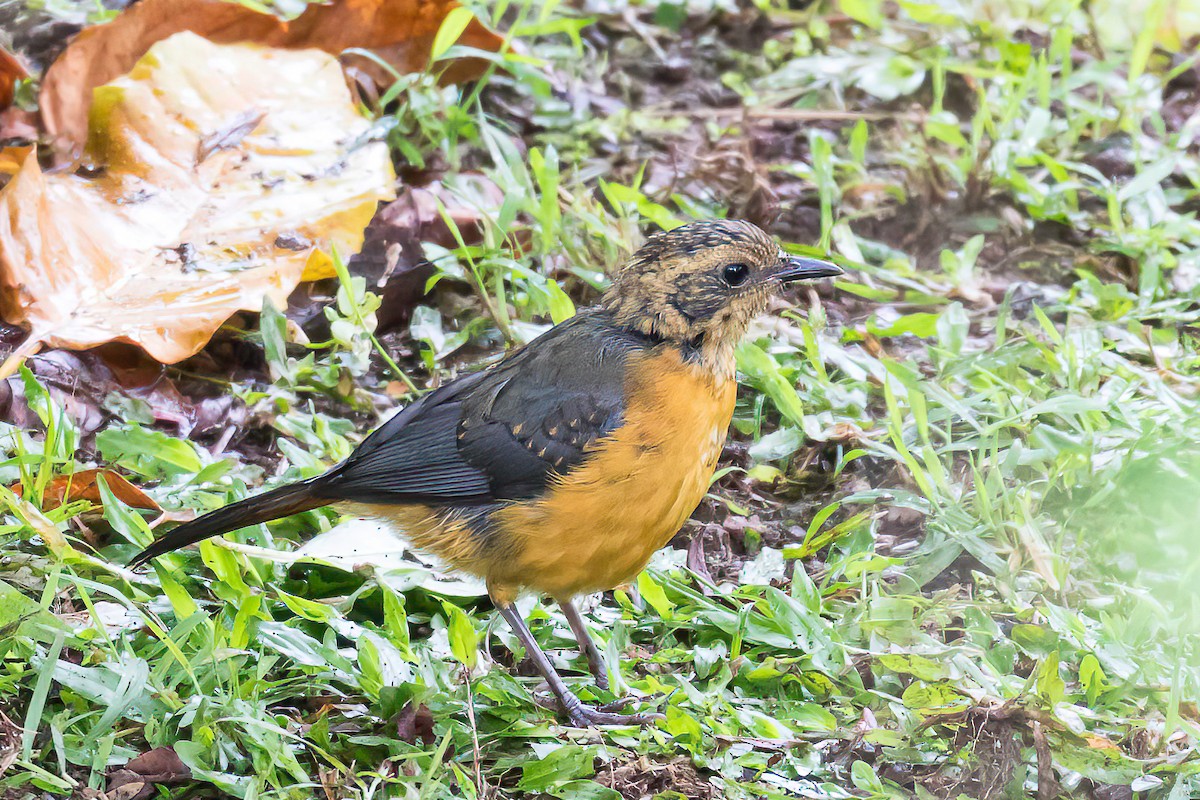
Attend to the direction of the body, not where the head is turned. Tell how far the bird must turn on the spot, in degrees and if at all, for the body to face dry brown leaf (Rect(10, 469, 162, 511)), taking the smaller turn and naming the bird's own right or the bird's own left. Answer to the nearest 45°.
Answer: approximately 180°

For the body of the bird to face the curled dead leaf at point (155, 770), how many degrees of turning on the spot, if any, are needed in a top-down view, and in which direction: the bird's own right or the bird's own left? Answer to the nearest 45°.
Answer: approximately 135° to the bird's own right

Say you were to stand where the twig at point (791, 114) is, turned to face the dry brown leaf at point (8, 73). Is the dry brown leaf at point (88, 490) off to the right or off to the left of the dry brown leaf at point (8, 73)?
left

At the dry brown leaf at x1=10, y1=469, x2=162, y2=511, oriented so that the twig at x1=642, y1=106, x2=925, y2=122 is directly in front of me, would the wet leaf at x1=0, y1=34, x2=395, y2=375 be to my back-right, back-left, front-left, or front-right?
front-left

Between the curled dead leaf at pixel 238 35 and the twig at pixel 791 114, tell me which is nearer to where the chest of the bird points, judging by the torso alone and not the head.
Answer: the twig

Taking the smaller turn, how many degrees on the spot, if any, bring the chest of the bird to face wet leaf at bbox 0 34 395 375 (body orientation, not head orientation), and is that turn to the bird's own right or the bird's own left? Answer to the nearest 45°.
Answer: approximately 135° to the bird's own left

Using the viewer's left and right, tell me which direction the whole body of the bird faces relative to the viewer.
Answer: facing to the right of the viewer

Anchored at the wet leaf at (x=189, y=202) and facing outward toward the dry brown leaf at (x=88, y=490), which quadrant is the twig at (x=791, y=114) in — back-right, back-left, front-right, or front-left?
back-left

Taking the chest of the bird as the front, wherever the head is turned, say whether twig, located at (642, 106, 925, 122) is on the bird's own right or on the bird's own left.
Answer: on the bird's own left

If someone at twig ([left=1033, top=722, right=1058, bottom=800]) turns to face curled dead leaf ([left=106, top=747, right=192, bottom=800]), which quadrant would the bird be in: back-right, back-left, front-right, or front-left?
front-right

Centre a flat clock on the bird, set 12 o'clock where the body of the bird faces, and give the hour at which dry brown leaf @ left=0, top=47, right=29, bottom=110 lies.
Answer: The dry brown leaf is roughly at 8 o'clock from the bird.

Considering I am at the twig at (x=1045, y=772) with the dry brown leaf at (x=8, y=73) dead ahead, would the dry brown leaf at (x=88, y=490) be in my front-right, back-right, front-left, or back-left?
front-left

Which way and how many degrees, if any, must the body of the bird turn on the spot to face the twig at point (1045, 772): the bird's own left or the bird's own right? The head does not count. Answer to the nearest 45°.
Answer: approximately 45° to the bird's own right

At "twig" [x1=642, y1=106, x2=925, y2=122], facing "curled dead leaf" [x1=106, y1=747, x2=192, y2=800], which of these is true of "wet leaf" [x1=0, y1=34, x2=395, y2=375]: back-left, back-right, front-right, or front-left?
front-right
